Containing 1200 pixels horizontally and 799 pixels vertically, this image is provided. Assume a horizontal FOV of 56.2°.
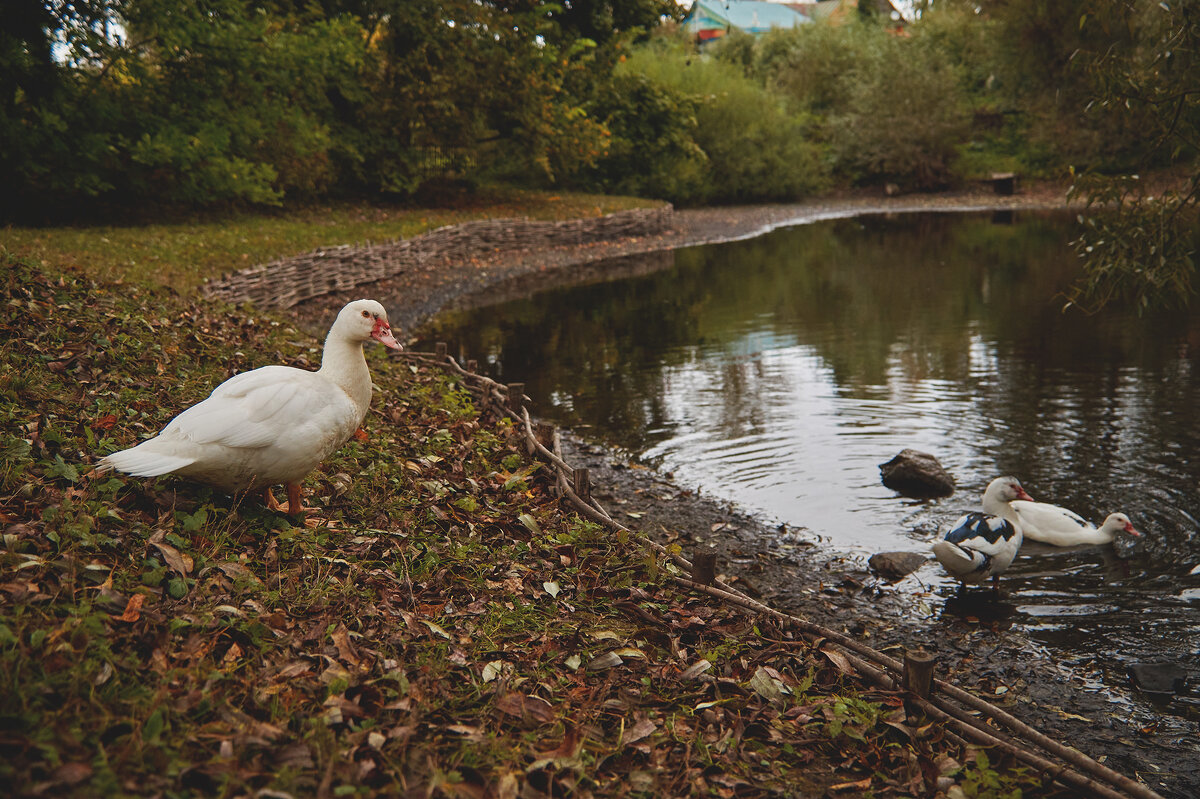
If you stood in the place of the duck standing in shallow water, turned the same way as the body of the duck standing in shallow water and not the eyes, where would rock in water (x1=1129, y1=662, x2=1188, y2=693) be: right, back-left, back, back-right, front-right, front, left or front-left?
right

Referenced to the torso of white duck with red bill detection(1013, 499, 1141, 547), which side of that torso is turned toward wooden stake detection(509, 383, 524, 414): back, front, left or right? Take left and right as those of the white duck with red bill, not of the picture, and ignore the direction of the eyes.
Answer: back

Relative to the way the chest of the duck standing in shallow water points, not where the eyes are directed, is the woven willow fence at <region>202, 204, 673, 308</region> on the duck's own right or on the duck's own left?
on the duck's own left

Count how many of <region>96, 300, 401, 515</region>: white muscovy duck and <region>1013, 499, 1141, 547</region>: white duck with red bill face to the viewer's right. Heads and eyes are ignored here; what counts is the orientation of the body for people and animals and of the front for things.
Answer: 2

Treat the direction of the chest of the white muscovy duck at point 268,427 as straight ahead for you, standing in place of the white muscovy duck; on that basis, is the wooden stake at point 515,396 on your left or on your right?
on your left

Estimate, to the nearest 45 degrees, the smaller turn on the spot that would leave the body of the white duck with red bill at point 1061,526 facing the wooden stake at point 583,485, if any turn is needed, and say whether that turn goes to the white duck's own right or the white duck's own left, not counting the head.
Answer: approximately 135° to the white duck's own right

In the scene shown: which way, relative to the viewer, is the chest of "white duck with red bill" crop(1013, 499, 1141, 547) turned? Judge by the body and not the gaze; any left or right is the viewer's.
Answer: facing to the right of the viewer

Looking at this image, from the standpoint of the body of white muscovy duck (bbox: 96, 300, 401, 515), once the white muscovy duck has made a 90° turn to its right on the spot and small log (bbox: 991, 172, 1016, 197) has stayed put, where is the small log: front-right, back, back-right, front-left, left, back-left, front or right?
back-left

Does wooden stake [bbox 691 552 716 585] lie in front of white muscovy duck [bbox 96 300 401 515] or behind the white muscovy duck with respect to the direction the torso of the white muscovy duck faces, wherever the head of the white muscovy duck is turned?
in front

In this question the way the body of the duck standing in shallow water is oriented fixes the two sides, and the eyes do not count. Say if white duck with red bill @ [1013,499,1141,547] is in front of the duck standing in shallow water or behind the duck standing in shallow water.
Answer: in front

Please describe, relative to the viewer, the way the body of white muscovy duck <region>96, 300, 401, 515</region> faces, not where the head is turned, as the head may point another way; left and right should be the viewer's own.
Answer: facing to the right of the viewer

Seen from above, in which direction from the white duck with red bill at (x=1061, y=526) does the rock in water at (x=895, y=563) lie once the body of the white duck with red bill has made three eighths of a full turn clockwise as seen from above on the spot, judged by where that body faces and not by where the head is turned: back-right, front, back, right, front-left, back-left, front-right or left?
front

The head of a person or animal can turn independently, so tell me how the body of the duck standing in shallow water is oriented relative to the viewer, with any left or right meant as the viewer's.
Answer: facing away from the viewer and to the right of the viewer
